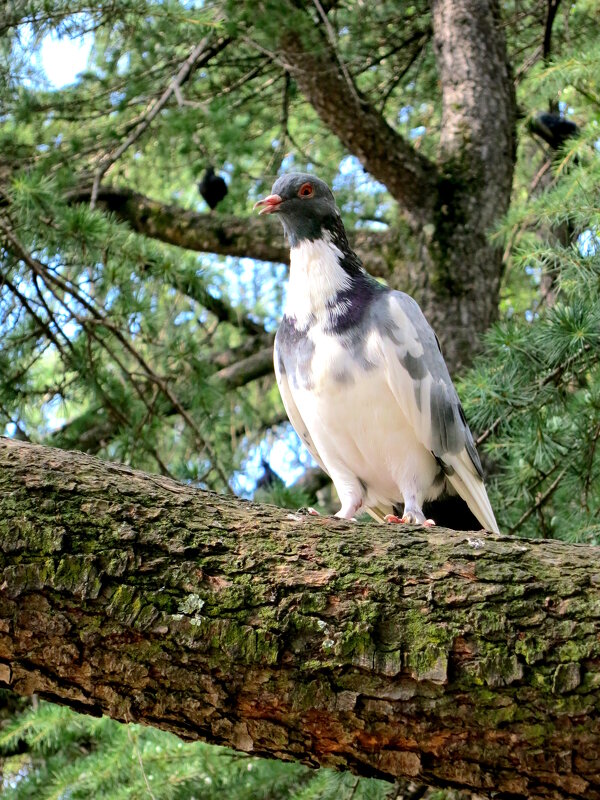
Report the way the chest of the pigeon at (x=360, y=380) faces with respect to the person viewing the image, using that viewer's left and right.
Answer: facing the viewer and to the left of the viewer
